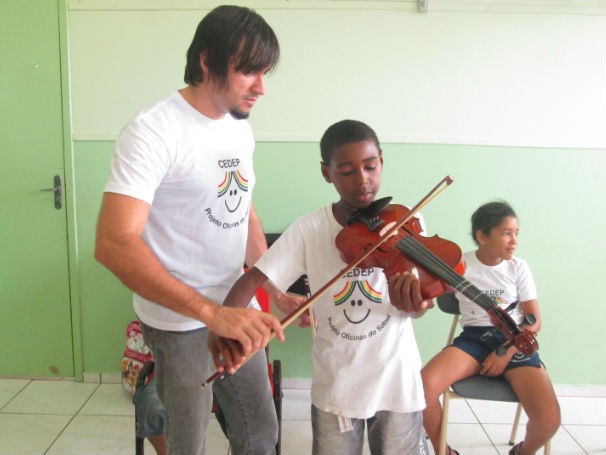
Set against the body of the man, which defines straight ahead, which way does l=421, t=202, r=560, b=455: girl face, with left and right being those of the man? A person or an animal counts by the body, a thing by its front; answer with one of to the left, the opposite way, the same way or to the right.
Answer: to the right

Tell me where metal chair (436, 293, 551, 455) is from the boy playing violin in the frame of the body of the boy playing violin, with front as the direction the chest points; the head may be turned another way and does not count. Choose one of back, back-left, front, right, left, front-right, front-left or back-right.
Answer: back-left

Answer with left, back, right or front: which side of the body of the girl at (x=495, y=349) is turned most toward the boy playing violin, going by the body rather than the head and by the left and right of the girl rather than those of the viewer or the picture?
front

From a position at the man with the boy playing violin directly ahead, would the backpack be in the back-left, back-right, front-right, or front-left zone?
back-left

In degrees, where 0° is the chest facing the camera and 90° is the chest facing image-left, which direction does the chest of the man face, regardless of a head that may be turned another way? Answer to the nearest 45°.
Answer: approximately 315°

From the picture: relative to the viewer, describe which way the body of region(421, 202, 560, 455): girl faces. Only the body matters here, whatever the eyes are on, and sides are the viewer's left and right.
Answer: facing the viewer

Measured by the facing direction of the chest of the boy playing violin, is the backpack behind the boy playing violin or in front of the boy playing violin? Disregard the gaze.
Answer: behind

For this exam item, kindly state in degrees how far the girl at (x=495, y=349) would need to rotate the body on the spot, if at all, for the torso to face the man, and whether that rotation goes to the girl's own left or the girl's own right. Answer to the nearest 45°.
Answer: approximately 45° to the girl's own right

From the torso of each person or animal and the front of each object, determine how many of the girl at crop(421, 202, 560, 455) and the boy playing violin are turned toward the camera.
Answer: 2

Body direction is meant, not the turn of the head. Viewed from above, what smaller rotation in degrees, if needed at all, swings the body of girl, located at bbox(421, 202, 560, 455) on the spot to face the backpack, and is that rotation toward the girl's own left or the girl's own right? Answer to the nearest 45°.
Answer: approximately 90° to the girl's own right

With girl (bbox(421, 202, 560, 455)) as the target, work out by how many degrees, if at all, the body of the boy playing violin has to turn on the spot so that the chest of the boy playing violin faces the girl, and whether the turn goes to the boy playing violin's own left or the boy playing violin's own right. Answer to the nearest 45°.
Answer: approximately 135° to the boy playing violin's own left

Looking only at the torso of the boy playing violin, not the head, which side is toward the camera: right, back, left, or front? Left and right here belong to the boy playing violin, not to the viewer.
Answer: front
